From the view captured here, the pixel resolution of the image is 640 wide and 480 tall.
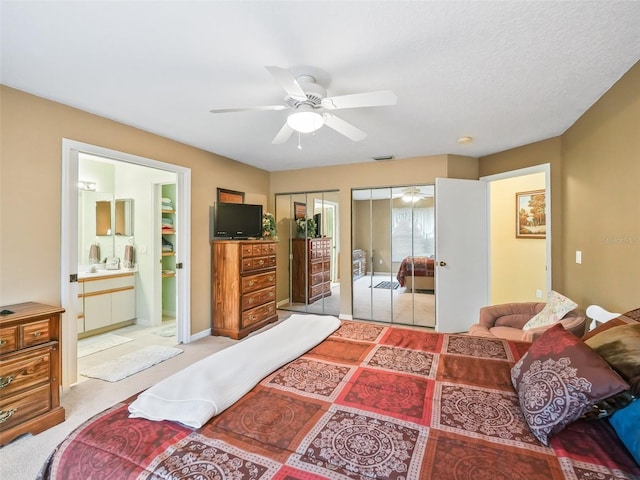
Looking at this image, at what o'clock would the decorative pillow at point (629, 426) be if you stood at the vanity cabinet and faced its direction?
The decorative pillow is roughly at 1 o'clock from the vanity cabinet.

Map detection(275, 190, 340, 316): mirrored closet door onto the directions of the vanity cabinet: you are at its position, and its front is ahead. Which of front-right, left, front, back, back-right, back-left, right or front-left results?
front-left

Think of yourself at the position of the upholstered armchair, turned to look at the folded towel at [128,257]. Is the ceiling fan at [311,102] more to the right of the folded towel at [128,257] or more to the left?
left

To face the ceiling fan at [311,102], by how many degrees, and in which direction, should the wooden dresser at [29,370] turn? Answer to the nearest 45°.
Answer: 0° — it already faces it

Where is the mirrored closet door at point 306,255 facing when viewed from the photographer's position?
facing the viewer and to the left of the viewer

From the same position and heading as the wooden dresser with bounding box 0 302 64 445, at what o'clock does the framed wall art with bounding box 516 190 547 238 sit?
The framed wall art is roughly at 11 o'clock from the wooden dresser.

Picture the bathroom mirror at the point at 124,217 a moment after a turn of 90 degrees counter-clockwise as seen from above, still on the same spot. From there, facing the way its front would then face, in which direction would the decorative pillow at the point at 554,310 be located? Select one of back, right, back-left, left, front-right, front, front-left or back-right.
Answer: front

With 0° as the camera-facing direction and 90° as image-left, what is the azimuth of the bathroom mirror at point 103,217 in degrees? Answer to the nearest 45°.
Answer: approximately 0°

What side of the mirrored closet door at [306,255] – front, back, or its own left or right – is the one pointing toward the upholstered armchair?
left

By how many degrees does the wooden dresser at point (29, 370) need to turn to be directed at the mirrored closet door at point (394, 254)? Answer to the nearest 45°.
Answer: approximately 45° to its left

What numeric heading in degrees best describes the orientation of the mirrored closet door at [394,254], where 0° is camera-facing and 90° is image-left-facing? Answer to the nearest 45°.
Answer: approximately 0°

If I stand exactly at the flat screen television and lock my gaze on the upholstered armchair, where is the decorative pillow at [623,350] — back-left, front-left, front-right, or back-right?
front-right

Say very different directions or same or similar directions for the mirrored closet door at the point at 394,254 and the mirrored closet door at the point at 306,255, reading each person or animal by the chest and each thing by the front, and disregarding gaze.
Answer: same or similar directions

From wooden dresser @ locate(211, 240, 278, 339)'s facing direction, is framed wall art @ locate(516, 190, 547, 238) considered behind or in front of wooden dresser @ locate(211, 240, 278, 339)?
in front

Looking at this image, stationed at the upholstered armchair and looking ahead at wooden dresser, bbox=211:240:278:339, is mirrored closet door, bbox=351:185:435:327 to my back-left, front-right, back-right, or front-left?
front-right

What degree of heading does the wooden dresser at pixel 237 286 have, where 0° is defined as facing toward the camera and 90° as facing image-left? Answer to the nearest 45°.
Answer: approximately 315°
